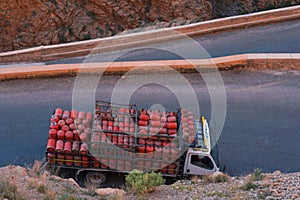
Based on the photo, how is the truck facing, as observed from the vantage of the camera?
facing to the right of the viewer

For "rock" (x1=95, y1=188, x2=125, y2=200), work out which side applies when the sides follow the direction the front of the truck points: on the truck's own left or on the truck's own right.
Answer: on the truck's own right

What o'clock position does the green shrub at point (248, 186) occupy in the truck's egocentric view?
The green shrub is roughly at 1 o'clock from the truck.

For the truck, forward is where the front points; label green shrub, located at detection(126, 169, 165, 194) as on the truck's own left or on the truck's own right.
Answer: on the truck's own right
